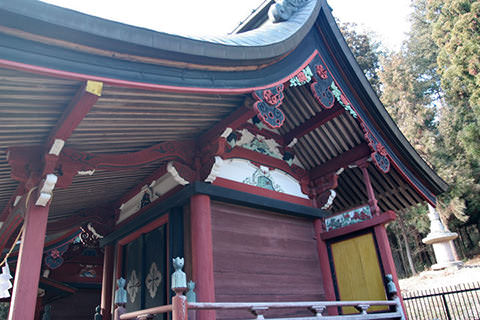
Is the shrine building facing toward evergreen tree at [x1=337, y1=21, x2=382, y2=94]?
no

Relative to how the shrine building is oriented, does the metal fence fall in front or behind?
behind

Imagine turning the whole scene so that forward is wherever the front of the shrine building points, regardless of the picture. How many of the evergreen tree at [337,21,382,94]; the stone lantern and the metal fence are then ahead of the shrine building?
0

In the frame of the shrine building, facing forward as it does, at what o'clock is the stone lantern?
The stone lantern is roughly at 6 o'clock from the shrine building.
